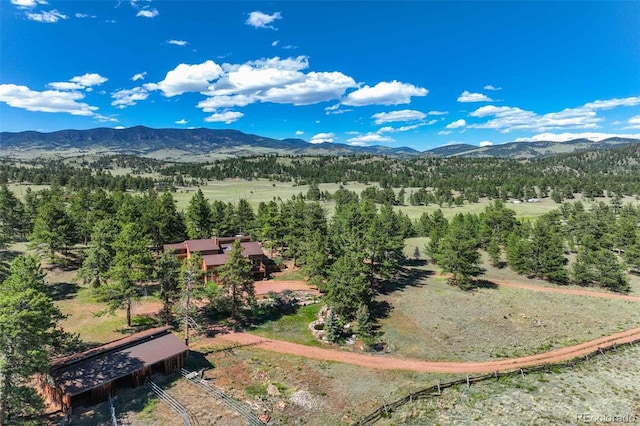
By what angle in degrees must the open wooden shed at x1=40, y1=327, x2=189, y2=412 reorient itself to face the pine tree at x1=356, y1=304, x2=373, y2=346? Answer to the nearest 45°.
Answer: approximately 45° to its left

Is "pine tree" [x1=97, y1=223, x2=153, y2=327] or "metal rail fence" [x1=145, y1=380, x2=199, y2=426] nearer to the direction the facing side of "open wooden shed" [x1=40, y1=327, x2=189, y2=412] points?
the metal rail fence

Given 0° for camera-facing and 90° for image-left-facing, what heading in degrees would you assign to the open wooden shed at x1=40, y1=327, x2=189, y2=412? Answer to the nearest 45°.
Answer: approximately 315°

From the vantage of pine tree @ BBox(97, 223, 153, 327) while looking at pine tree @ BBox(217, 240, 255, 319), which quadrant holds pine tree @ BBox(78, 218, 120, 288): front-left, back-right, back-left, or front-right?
back-left

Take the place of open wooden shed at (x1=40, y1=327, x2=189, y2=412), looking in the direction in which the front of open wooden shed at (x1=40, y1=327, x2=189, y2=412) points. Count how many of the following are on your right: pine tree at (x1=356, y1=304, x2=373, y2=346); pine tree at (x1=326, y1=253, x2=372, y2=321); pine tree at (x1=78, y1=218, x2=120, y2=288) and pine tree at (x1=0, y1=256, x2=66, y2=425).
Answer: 1

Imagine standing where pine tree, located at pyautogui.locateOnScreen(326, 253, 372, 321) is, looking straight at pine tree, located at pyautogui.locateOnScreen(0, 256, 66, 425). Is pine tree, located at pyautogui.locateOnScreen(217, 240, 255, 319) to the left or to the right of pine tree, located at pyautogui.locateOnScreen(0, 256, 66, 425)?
right

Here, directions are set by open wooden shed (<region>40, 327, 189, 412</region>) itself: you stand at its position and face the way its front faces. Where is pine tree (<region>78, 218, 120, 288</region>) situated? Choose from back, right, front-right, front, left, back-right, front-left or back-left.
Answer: back-left

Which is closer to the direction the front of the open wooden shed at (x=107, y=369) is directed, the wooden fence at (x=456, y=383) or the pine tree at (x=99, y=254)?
the wooden fence

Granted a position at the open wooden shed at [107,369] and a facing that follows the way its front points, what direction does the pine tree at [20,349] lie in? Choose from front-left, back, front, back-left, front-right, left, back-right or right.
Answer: right
